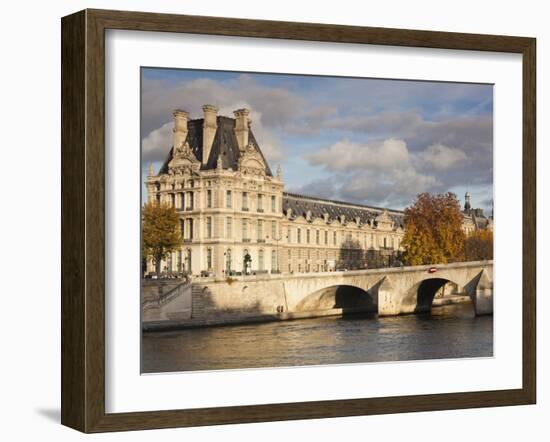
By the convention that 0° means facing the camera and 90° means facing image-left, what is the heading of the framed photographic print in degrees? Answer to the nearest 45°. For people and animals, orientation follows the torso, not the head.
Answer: approximately 315°
